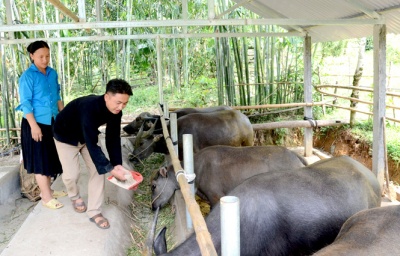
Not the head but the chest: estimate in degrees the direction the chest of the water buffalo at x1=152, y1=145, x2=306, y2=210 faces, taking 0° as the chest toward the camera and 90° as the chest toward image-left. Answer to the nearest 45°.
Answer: approximately 90°

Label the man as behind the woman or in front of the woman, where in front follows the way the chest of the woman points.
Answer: in front

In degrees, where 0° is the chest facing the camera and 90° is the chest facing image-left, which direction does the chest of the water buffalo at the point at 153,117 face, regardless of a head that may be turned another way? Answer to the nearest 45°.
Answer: approximately 90°

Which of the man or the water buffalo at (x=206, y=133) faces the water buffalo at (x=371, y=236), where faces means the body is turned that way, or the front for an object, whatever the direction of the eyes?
the man

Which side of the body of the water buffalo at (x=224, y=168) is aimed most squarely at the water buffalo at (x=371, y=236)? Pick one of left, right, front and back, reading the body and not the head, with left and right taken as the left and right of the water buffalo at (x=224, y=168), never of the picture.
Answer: left

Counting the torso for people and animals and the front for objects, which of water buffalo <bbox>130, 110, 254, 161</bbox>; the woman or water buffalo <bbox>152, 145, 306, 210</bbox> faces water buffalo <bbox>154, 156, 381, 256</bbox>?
the woman

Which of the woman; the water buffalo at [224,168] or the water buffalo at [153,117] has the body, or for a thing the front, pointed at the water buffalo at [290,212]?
the woman

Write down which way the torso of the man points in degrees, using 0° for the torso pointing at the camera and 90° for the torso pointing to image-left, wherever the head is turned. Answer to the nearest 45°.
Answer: approximately 315°

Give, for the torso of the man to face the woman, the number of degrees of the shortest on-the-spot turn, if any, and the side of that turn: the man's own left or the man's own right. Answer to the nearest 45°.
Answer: approximately 180°

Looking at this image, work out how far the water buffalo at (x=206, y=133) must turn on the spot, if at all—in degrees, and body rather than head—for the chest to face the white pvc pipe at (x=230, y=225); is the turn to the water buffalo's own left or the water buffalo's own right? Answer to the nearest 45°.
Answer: approximately 90° to the water buffalo's own left

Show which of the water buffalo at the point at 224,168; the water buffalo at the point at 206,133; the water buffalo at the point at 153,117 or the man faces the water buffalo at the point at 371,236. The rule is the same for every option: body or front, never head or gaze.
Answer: the man

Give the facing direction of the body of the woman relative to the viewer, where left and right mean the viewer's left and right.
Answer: facing the viewer and to the right of the viewer
